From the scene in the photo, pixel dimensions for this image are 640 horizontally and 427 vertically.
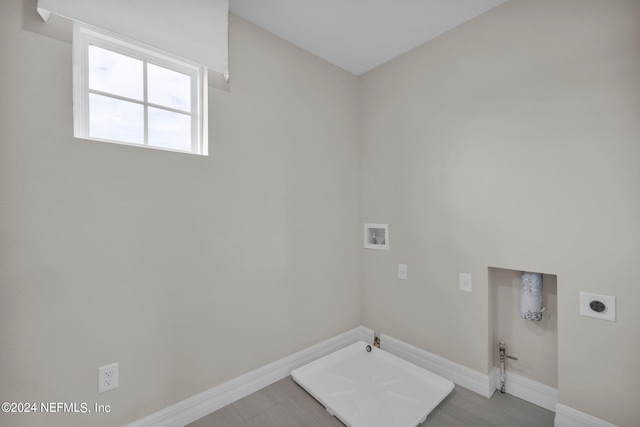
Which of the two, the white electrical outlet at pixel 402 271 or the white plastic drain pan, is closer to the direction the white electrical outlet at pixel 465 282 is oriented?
the white plastic drain pan

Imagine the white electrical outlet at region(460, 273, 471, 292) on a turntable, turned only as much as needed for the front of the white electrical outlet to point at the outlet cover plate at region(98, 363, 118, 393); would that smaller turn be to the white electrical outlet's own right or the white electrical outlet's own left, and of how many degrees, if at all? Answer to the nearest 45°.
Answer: approximately 45° to the white electrical outlet's own right

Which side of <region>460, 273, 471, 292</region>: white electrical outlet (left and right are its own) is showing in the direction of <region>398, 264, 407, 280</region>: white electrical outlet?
right

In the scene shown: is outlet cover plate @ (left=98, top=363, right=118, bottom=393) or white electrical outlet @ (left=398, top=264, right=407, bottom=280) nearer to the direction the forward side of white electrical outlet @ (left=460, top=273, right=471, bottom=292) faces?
the outlet cover plate

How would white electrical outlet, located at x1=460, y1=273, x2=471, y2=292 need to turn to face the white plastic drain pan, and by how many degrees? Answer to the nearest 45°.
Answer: approximately 45° to its right

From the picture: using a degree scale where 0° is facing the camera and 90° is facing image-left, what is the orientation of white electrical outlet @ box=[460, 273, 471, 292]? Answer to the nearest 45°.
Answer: approximately 0°
